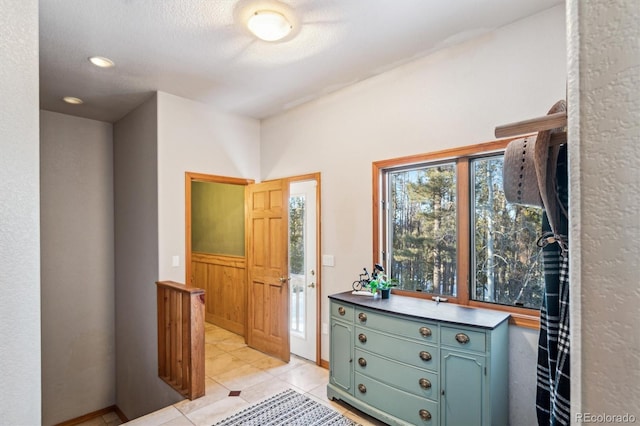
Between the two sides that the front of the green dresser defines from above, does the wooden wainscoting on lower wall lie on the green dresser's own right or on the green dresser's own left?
on the green dresser's own right

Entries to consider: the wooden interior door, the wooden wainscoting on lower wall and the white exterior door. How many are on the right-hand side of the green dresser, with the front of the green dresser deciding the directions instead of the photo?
3

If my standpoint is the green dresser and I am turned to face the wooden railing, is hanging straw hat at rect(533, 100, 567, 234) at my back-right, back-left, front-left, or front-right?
back-left

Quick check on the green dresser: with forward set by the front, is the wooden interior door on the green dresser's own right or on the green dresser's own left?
on the green dresser's own right

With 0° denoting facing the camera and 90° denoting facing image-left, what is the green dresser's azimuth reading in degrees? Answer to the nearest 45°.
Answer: approximately 45°

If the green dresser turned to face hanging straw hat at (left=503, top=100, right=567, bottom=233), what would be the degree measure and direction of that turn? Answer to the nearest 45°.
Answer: approximately 45° to its left

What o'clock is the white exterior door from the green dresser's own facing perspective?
The white exterior door is roughly at 3 o'clock from the green dresser.
